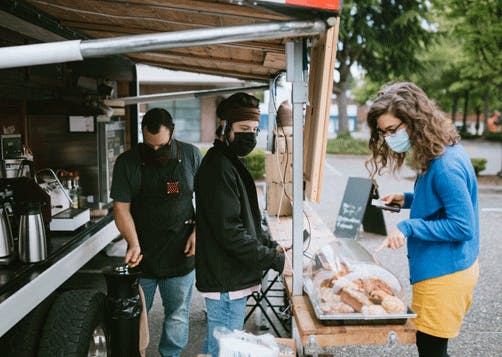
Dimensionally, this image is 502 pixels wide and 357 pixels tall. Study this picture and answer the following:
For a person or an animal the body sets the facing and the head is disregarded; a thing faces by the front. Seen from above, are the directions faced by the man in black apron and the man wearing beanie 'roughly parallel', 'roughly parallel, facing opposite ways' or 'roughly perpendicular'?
roughly perpendicular

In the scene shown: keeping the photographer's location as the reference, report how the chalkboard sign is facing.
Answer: facing the viewer and to the left of the viewer

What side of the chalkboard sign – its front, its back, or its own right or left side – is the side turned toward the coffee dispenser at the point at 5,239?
front

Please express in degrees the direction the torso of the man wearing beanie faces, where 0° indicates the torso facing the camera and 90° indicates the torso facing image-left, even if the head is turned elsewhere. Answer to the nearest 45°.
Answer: approximately 270°

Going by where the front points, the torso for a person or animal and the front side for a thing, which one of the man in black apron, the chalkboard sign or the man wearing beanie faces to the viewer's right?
the man wearing beanie

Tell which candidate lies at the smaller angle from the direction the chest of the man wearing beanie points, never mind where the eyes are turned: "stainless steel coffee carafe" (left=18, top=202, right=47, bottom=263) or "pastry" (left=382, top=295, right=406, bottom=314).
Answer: the pastry

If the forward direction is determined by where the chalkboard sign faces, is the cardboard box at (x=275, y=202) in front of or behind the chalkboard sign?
in front

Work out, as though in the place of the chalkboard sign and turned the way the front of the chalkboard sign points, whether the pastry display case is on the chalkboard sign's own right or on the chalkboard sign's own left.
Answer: on the chalkboard sign's own left

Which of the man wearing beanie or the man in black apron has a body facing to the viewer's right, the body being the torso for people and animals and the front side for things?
the man wearing beanie

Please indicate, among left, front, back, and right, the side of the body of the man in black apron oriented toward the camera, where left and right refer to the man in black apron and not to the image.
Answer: front

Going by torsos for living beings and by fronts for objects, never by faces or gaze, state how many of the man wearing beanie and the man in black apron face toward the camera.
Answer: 1

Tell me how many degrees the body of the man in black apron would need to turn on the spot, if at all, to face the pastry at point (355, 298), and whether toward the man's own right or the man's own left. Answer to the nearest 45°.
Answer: approximately 45° to the man's own left

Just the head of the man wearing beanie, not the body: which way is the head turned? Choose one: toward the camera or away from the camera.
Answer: toward the camera
